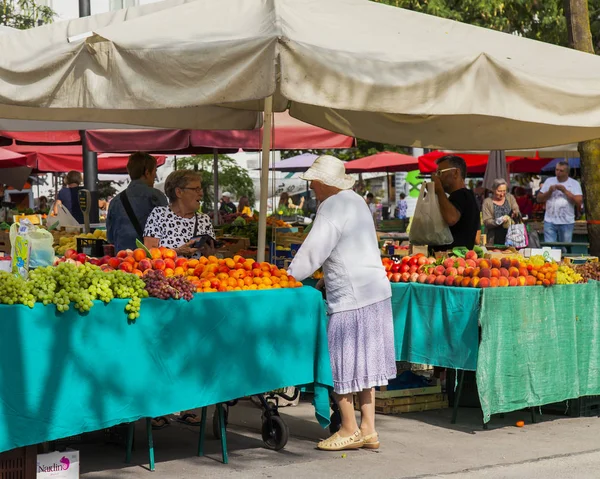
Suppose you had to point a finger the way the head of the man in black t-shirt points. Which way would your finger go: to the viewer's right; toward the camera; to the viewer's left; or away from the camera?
to the viewer's left

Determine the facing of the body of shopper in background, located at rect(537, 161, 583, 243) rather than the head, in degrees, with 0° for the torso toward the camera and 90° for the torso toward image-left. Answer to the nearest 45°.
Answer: approximately 0°

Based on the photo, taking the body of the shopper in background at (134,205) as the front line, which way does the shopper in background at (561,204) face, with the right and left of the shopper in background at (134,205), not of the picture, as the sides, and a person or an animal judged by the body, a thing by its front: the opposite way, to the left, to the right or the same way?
the opposite way

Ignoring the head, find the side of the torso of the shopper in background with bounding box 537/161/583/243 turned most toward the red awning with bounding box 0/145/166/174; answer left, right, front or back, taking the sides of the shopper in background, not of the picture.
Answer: right

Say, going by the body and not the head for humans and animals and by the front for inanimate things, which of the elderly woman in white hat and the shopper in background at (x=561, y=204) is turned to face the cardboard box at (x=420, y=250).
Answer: the shopper in background

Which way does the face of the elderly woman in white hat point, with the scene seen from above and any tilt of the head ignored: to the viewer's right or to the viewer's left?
to the viewer's left

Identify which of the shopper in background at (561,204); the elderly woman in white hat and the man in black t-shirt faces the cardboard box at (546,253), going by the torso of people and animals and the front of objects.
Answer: the shopper in background

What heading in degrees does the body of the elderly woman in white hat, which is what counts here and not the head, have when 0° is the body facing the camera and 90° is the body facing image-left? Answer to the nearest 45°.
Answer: approximately 90°

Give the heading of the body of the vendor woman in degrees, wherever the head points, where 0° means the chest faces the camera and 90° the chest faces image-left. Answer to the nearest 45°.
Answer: approximately 315°

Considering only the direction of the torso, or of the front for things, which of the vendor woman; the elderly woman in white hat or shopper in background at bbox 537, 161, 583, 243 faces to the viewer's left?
the elderly woman in white hat

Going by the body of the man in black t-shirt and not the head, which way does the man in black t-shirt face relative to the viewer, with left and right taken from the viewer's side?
facing to the left of the viewer
